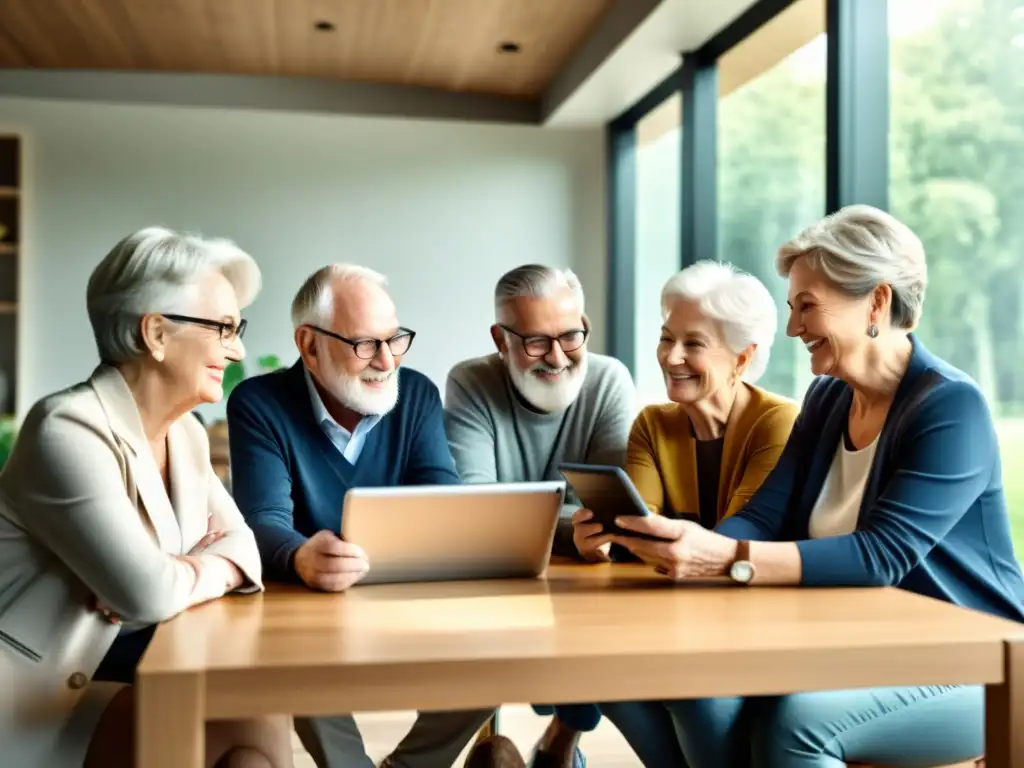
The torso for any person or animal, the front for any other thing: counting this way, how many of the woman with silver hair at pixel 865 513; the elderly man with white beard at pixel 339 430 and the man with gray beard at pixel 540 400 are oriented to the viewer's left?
1

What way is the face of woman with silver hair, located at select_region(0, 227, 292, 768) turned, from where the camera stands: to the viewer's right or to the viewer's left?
to the viewer's right

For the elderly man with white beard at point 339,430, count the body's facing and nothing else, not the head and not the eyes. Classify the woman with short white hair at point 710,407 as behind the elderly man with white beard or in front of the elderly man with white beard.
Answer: in front

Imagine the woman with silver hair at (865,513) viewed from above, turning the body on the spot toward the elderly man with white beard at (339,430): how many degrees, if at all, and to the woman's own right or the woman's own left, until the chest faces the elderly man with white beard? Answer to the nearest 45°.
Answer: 0° — they already face them

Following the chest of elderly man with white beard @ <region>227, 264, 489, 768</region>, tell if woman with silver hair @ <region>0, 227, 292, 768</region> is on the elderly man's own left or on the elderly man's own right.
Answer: on the elderly man's own right

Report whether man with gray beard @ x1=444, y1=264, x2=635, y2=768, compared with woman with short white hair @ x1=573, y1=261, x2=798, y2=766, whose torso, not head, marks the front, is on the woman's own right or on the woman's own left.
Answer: on the woman's own right

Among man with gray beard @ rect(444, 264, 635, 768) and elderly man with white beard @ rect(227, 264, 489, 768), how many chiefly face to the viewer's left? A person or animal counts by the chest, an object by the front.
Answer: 0

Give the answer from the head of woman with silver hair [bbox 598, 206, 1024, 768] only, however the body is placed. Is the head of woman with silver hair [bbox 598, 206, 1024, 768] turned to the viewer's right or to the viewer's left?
to the viewer's left

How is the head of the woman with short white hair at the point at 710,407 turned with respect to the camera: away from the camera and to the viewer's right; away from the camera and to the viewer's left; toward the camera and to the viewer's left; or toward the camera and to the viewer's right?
toward the camera and to the viewer's left

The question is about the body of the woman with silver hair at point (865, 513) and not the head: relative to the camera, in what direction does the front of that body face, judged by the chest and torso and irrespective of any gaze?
to the viewer's left

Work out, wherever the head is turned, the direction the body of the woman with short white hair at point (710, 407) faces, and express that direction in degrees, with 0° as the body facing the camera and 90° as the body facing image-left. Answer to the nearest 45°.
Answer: approximately 45°

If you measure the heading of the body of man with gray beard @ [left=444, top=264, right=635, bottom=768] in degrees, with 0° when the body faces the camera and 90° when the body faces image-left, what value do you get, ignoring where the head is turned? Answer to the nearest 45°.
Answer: approximately 0°

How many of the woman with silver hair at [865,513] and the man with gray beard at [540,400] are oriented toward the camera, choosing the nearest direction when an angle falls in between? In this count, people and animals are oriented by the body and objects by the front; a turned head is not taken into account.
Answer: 1

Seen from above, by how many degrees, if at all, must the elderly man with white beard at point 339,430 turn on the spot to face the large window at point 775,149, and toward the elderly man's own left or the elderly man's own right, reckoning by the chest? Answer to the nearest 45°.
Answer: approximately 90° to the elderly man's own left

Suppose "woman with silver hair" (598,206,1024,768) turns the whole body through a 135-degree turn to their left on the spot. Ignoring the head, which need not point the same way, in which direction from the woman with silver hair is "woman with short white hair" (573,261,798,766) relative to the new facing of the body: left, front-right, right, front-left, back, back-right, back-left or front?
back
